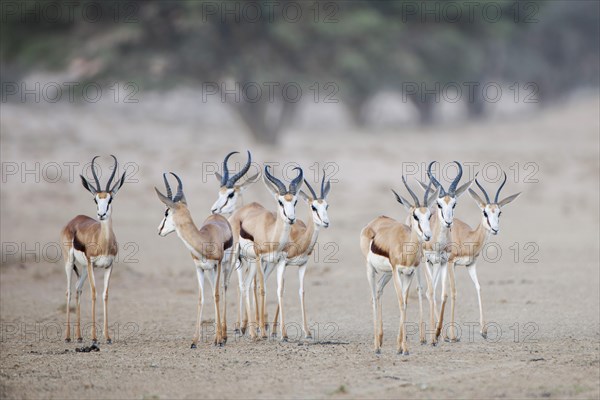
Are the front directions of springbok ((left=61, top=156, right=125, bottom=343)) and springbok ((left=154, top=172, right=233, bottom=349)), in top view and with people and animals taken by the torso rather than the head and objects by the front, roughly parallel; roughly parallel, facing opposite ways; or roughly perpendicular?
roughly perpendicular

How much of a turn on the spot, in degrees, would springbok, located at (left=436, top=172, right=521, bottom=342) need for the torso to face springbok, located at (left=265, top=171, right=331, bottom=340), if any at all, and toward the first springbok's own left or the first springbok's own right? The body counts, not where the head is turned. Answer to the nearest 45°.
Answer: approximately 135° to the first springbok's own right

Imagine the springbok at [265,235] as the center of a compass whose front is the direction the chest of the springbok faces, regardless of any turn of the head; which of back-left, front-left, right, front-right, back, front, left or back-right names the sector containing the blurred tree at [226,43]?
back-left

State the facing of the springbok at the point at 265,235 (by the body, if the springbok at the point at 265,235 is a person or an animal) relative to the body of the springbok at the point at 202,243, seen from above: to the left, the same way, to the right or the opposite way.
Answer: to the left

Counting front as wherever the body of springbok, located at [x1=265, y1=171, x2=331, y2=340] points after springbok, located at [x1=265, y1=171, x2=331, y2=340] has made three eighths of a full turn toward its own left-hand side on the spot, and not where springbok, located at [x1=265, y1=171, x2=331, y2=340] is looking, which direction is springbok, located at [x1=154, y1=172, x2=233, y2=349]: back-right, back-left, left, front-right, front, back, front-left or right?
left

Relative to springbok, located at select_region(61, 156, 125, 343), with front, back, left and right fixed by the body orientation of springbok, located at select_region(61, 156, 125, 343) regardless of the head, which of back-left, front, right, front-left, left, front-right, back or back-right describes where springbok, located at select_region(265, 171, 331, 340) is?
front-left

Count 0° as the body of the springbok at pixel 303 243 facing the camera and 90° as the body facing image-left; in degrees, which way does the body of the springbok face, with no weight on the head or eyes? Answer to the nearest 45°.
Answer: approximately 315°

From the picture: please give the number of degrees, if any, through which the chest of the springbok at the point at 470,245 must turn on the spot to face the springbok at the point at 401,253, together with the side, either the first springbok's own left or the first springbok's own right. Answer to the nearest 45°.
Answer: approximately 90° to the first springbok's own right

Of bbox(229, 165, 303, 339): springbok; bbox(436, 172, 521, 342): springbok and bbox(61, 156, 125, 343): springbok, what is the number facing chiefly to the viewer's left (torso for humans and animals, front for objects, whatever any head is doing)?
0

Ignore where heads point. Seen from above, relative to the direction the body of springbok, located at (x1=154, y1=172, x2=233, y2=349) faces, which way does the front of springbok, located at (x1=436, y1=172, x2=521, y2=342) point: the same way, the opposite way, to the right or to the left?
to the left

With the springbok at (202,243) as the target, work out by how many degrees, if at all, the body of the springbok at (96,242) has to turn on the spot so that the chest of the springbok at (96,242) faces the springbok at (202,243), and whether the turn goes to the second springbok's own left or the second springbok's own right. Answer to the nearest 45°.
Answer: approximately 45° to the second springbok's own left

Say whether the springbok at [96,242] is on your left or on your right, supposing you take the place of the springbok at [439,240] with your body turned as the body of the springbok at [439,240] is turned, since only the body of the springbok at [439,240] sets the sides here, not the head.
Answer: on your right

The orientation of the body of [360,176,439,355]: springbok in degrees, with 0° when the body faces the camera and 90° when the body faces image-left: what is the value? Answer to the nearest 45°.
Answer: approximately 315°

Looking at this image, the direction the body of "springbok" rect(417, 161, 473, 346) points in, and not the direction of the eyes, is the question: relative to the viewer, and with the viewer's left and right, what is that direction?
facing the viewer
